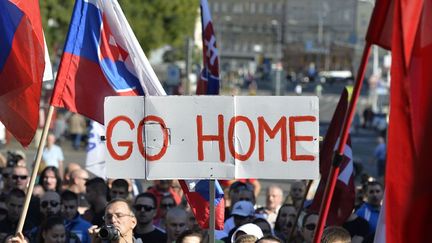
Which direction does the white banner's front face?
toward the camera

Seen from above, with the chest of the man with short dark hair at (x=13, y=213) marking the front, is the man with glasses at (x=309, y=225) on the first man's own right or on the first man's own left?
on the first man's own left

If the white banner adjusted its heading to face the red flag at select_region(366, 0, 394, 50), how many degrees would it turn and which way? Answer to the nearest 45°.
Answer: approximately 45° to its left

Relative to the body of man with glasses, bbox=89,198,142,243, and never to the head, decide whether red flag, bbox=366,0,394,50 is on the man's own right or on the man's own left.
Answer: on the man's own left

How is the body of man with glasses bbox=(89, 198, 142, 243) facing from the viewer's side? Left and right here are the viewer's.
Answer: facing the viewer and to the left of the viewer
